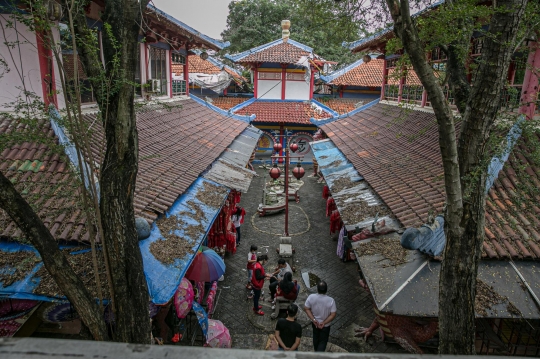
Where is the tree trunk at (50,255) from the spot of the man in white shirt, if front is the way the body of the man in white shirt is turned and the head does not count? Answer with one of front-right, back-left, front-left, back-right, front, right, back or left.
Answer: back-left

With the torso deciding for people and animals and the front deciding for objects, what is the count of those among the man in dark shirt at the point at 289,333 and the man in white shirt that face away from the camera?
2

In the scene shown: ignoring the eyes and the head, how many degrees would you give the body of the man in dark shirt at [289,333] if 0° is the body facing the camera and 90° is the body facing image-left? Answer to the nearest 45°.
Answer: approximately 180°

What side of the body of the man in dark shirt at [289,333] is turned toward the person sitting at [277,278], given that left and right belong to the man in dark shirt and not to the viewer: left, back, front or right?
front

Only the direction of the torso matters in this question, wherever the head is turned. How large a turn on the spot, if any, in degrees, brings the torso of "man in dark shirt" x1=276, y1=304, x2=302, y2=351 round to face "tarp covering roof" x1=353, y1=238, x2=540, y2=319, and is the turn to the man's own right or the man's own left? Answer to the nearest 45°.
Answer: approximately 90° to the man's own right

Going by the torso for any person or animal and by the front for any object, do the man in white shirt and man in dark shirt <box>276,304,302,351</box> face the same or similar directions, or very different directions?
same or similar directions

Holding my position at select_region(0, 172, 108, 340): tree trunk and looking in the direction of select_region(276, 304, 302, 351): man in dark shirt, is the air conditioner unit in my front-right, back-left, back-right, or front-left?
front-left

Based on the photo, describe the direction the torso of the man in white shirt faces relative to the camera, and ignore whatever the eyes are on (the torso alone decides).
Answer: away from the camera
